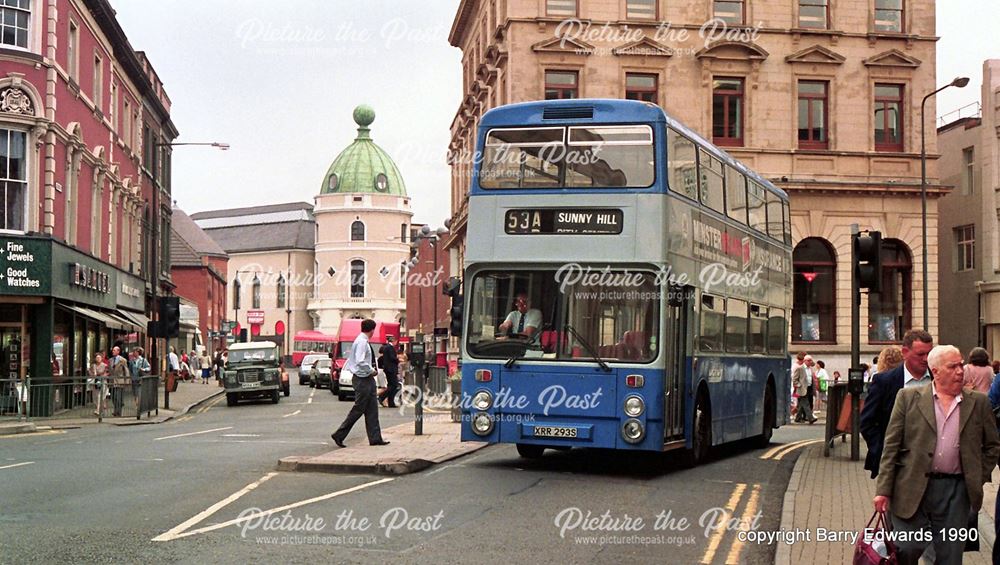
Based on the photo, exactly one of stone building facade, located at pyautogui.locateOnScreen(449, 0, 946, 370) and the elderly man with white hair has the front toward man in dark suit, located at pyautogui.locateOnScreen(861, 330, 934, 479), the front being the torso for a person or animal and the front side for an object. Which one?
the stone building facade

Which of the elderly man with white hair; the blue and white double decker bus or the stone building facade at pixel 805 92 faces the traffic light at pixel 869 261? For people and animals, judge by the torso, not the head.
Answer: the stone building facade

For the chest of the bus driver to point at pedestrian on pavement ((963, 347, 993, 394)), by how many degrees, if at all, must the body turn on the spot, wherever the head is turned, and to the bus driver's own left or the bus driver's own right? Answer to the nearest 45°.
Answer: approximately 90° to the bus driver's own left

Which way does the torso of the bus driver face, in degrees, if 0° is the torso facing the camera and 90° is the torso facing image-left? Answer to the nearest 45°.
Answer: approximately 0°

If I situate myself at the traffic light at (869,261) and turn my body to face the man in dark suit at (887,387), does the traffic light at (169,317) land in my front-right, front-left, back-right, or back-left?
back-right
